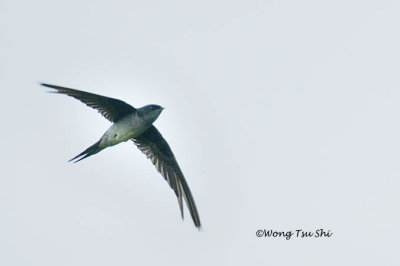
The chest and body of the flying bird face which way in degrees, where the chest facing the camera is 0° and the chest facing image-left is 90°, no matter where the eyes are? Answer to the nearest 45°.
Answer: approximately 270°
